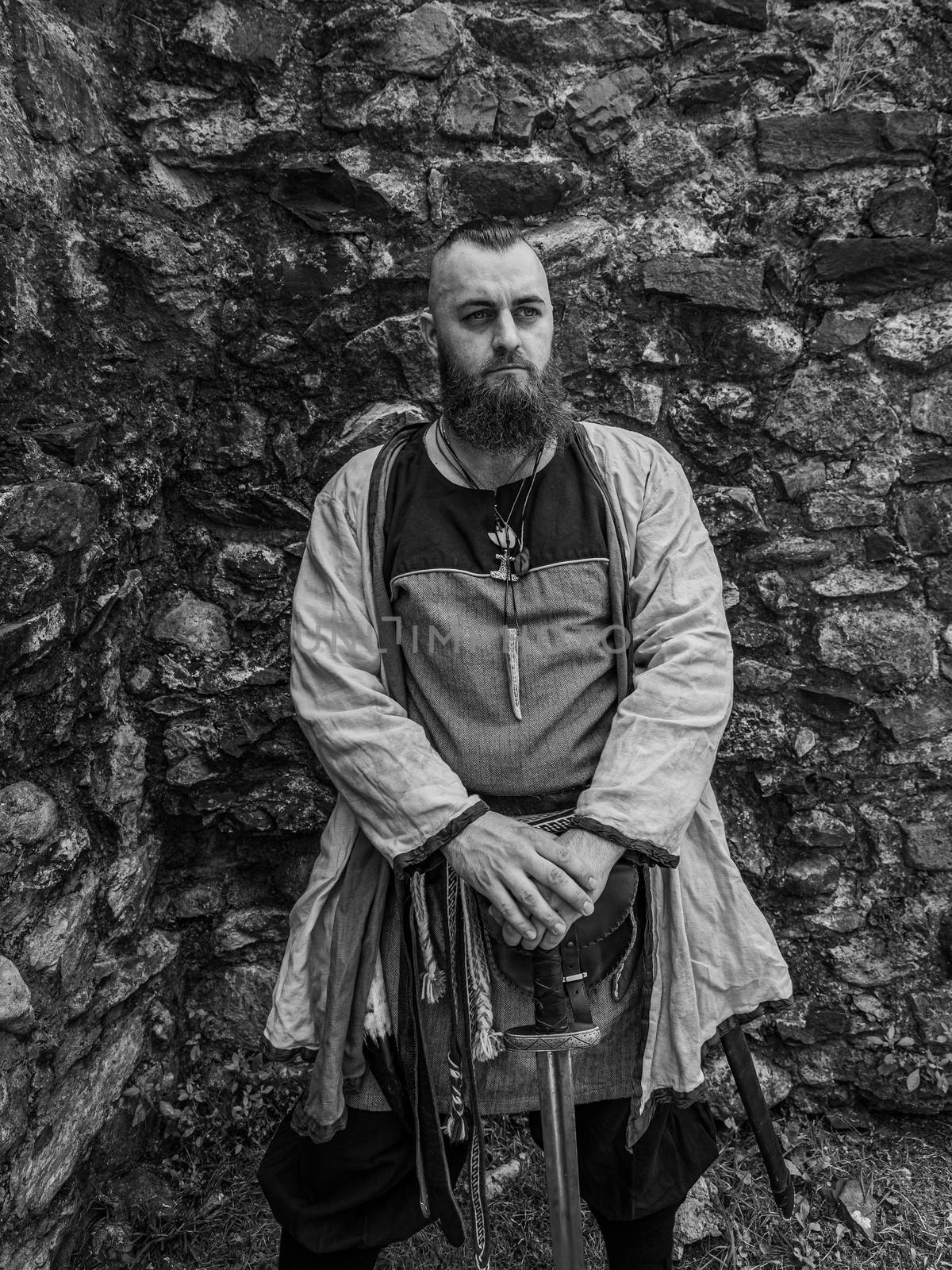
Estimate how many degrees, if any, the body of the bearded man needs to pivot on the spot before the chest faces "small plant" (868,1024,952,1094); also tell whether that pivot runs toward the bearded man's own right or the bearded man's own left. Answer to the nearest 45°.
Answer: approximately 90° to the bearded man's own left

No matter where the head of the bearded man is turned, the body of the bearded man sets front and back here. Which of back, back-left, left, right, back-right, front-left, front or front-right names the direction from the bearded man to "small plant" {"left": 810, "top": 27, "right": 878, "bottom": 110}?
back-left

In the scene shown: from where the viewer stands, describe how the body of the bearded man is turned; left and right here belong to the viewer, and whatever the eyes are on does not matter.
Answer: facing the viewer
